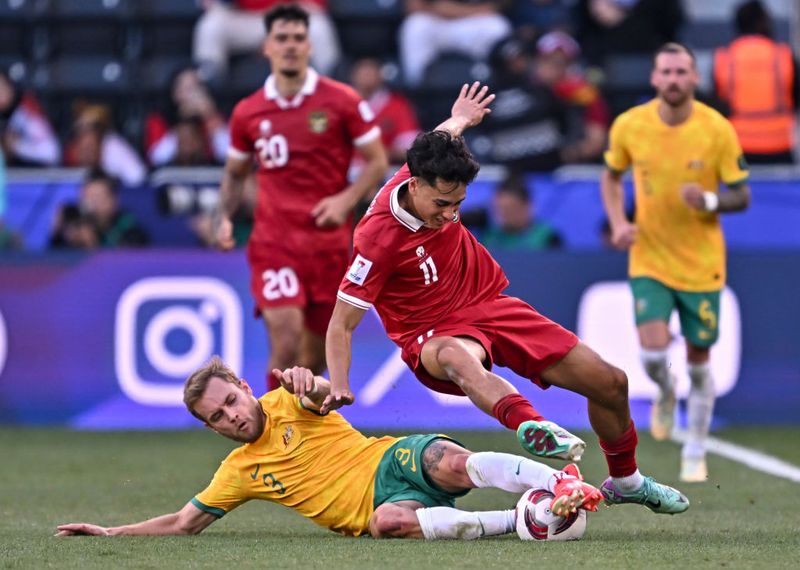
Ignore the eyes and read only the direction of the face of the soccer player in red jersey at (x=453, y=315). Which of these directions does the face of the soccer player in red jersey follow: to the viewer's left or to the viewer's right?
to the viewer's right

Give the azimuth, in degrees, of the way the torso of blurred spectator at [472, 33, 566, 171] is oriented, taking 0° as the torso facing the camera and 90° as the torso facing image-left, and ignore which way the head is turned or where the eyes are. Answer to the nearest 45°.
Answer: approximately 45°

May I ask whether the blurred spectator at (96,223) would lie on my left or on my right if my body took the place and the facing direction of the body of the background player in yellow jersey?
on my right

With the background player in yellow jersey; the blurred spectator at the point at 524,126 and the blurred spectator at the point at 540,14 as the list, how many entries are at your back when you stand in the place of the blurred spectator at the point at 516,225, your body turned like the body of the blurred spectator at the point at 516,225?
2

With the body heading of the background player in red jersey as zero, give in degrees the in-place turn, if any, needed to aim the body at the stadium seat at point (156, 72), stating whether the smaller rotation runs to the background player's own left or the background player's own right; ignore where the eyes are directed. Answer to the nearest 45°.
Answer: approximately 180°
